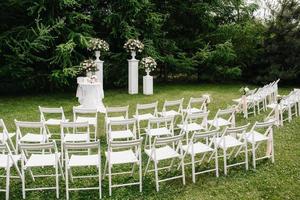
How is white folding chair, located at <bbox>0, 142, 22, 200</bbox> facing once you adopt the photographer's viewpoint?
facing away from the viewer and to the right of the viewer

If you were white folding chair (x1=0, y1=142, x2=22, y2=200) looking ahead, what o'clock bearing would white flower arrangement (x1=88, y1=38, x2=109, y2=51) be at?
The white flower arrangement is roughly at 11 o'clock from the white folding chair.
